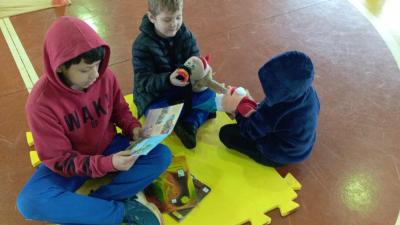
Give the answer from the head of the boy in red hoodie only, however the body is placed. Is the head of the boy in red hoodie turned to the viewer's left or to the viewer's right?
to the viewer's right

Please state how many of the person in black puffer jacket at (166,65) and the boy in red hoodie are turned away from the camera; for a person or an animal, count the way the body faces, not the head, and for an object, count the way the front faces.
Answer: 0

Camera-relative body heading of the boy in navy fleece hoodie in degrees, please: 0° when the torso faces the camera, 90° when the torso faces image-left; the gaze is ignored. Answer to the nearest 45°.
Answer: approximately 135°

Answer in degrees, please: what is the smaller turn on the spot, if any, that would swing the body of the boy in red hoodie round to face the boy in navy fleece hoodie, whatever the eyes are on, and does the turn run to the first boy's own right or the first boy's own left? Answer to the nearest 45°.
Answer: approximately 45° to the first boy's own left

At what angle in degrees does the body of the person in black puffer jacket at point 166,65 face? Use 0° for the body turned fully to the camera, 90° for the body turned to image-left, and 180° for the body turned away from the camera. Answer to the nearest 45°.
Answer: approximately 315°

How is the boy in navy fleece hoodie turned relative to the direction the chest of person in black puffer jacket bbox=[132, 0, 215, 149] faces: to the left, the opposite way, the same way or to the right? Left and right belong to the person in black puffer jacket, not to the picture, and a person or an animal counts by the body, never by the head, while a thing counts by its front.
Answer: the opposite way
